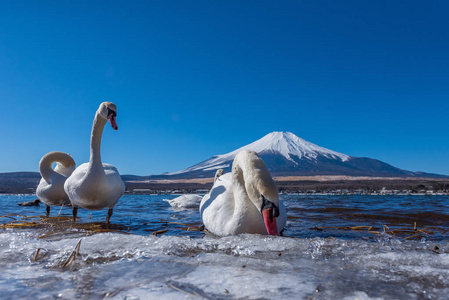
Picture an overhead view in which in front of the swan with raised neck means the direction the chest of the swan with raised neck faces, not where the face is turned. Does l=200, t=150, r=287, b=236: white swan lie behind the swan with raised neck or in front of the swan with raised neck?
in front

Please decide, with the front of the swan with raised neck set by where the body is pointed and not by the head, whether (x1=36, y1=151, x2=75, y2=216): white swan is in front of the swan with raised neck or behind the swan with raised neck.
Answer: behind
